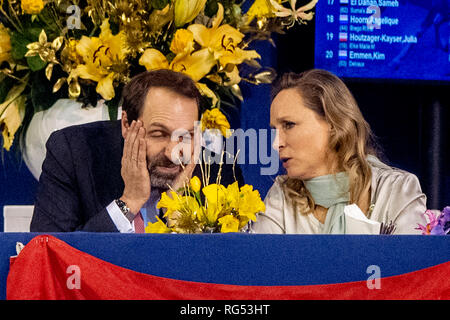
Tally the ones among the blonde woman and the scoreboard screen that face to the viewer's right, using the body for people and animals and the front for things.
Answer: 0

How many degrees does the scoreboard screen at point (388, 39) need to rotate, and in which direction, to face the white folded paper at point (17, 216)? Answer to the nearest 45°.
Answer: approximately 90° to its right

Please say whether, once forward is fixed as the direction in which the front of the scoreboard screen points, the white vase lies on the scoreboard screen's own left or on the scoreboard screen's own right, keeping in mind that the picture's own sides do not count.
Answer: on the scoreboard screen's own right

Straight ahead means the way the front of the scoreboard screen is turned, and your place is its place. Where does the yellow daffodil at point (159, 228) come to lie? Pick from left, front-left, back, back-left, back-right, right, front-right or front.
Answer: front-right

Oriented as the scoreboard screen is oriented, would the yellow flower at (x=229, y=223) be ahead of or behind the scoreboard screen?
ahead

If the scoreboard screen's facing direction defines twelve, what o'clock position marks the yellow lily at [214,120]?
The yellow lily is roughly at 2 o'clock from the scoreboard screen.

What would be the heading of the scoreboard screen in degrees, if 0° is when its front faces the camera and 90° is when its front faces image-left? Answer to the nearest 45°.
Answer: approximately 0°

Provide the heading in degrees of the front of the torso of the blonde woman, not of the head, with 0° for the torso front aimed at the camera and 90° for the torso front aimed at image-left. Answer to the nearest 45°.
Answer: approximately 45°
